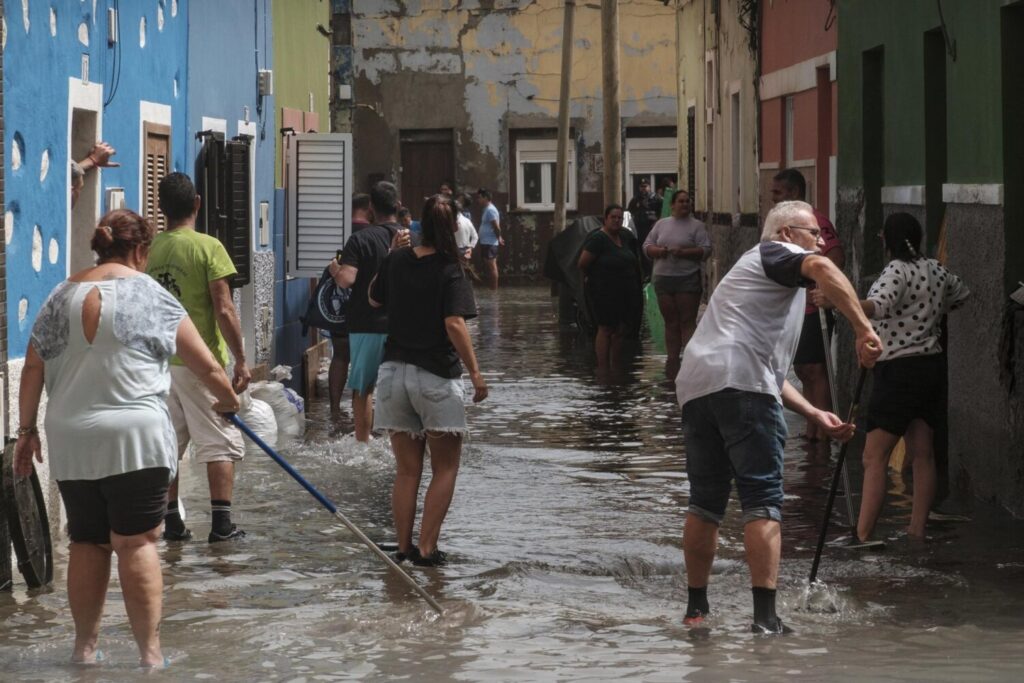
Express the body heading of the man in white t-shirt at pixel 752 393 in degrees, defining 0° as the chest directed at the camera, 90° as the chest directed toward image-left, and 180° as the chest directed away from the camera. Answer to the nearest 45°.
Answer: approximately 225°

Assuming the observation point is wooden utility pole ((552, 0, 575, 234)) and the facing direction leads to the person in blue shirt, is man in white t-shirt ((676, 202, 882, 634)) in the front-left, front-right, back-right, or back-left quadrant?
back-left

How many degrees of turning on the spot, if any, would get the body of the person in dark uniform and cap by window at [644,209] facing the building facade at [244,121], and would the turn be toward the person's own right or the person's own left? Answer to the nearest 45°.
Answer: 0° — they already face it

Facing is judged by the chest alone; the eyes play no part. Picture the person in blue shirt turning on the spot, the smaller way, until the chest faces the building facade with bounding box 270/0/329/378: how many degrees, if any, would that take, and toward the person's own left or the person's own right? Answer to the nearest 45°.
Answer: approximately 90° to the person's own left

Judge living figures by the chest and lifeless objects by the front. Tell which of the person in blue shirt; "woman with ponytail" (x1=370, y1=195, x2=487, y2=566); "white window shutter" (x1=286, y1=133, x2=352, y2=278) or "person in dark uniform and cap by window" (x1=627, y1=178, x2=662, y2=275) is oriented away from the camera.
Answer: the woman with ponytail

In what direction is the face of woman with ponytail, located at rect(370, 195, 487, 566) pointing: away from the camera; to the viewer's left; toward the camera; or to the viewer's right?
away from the camera

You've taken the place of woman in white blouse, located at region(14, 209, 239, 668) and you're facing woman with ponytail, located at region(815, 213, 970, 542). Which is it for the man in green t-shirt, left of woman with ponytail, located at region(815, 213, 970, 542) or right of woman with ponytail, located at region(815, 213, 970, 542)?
left

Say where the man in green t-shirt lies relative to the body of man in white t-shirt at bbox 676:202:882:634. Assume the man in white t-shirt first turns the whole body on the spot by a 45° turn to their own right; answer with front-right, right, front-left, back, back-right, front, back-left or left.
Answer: back-left

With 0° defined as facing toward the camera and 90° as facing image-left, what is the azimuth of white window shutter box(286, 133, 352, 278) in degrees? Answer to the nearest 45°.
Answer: approximately 0°

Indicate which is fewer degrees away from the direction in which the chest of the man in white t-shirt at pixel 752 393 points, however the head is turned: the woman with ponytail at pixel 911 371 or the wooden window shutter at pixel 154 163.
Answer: the woman with ponytail

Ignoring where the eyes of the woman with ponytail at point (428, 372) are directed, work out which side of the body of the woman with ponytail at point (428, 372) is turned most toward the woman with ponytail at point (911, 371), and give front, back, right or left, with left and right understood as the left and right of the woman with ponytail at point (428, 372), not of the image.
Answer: right

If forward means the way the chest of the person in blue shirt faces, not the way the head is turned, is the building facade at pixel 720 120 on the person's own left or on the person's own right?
on the person's own left

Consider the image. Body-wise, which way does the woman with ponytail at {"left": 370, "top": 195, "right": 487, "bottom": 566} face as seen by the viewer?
away from the camera
